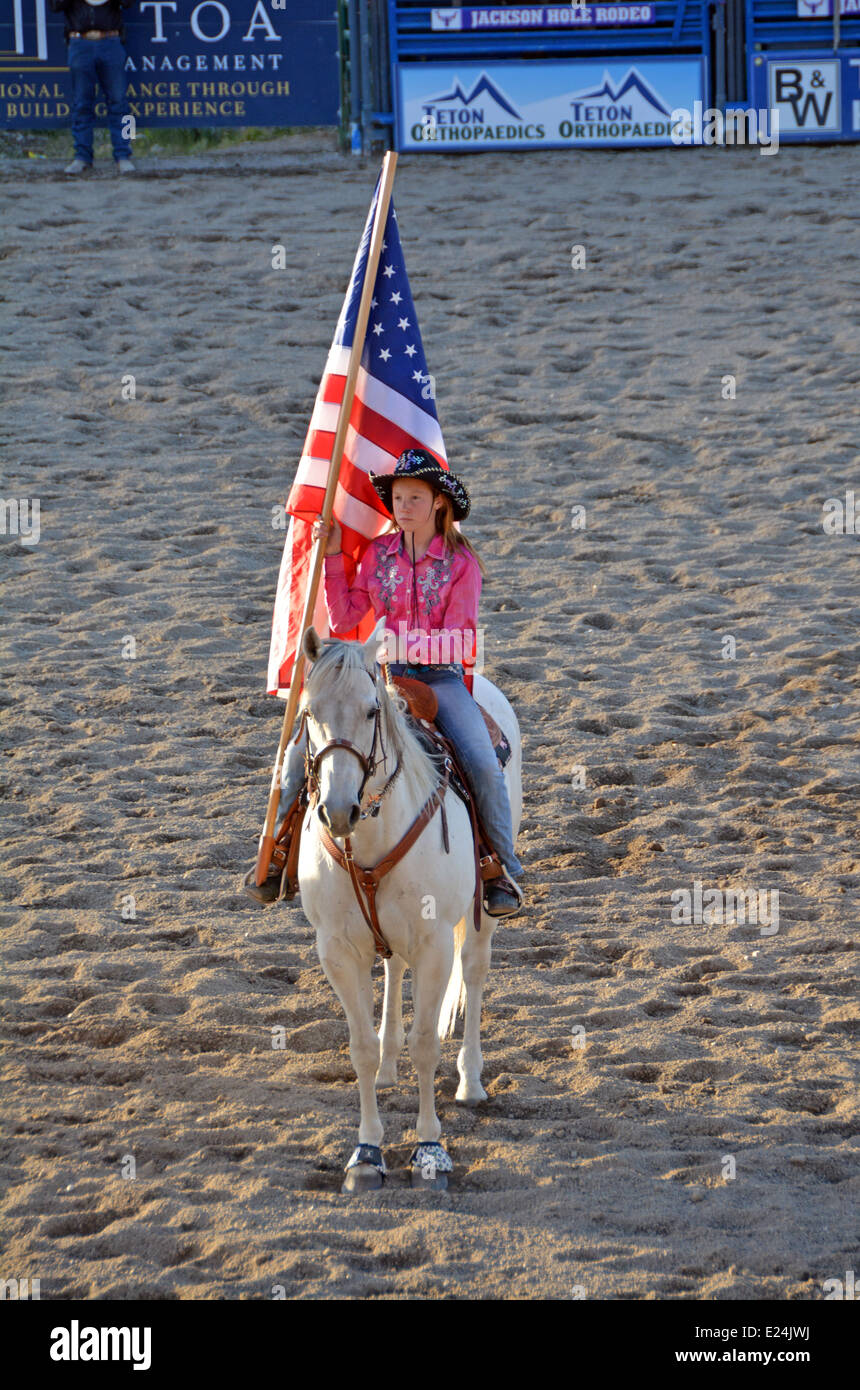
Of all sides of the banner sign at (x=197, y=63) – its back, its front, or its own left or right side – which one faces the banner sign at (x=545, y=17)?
left

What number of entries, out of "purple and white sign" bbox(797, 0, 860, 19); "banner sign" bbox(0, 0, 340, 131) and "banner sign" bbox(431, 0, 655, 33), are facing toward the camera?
3

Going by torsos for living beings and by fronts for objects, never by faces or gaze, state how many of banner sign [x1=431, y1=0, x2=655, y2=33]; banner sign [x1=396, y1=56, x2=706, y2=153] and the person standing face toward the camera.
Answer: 3

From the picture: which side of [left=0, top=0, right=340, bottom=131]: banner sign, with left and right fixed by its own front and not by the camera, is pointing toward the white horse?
front

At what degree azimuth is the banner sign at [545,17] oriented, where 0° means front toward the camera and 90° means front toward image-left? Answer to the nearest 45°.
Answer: approximately 0°

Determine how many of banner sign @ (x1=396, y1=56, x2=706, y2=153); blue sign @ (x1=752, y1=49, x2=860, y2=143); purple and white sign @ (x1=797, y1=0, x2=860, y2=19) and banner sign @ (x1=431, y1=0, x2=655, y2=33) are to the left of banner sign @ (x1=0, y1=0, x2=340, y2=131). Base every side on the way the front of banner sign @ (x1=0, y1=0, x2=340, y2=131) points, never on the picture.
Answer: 4

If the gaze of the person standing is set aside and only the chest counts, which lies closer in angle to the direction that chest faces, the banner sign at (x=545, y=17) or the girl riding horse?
the girl riding horse

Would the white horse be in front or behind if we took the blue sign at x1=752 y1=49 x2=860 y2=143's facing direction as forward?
in front

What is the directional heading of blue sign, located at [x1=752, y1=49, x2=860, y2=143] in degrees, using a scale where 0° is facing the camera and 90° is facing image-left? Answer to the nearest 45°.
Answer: approximately 0°

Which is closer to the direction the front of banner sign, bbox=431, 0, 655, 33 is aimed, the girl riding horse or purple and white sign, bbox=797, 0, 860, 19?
the girl riding horse
